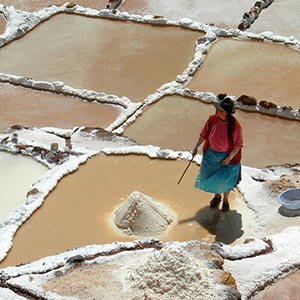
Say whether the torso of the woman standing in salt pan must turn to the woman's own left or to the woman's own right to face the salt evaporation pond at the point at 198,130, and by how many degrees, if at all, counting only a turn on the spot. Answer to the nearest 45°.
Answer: approximately 135° to the woman's own right

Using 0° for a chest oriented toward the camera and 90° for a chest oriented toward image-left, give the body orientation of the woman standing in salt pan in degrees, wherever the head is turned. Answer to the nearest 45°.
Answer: approximately 45°

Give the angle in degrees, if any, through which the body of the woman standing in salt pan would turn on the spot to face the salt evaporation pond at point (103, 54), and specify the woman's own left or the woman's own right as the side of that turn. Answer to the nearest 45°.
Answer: approximately 90° to the woman's own right

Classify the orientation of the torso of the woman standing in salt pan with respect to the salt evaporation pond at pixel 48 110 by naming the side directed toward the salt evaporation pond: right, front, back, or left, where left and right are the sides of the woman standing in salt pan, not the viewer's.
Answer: right

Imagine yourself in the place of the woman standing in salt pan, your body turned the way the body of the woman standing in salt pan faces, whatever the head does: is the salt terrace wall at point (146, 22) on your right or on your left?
on your right

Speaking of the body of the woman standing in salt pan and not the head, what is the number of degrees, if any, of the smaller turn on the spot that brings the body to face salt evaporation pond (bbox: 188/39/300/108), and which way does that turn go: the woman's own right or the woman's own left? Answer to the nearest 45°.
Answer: approximately 135° to the woman's own right
